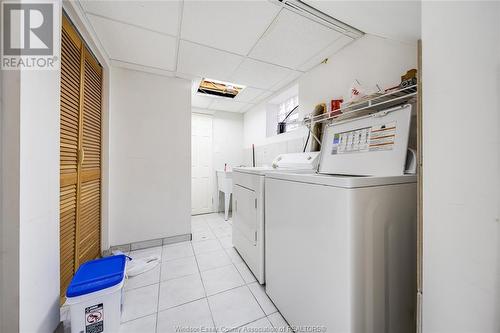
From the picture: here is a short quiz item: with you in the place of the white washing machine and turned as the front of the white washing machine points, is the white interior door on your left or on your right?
on your right

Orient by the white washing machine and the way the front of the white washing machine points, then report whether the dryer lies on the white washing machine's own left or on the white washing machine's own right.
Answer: on the white washing machine's own right

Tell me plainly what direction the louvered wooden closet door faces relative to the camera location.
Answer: facing to the right of the viewer

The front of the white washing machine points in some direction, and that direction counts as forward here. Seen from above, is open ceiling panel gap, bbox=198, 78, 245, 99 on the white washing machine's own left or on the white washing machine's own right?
on the white washing machine's own right

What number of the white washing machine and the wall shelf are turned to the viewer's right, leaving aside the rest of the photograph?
0

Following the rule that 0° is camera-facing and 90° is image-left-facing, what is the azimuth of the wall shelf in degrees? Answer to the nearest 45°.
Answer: approximately 45°

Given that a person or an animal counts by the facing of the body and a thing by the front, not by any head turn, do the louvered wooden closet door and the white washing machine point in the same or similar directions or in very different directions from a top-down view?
very different directions

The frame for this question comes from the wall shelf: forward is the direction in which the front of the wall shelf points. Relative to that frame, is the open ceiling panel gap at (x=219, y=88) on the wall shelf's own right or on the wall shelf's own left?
on the wall shelf's own right

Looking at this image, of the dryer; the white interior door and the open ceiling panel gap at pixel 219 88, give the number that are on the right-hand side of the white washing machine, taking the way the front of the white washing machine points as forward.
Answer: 3

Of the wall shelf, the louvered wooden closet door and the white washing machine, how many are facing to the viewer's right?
1
